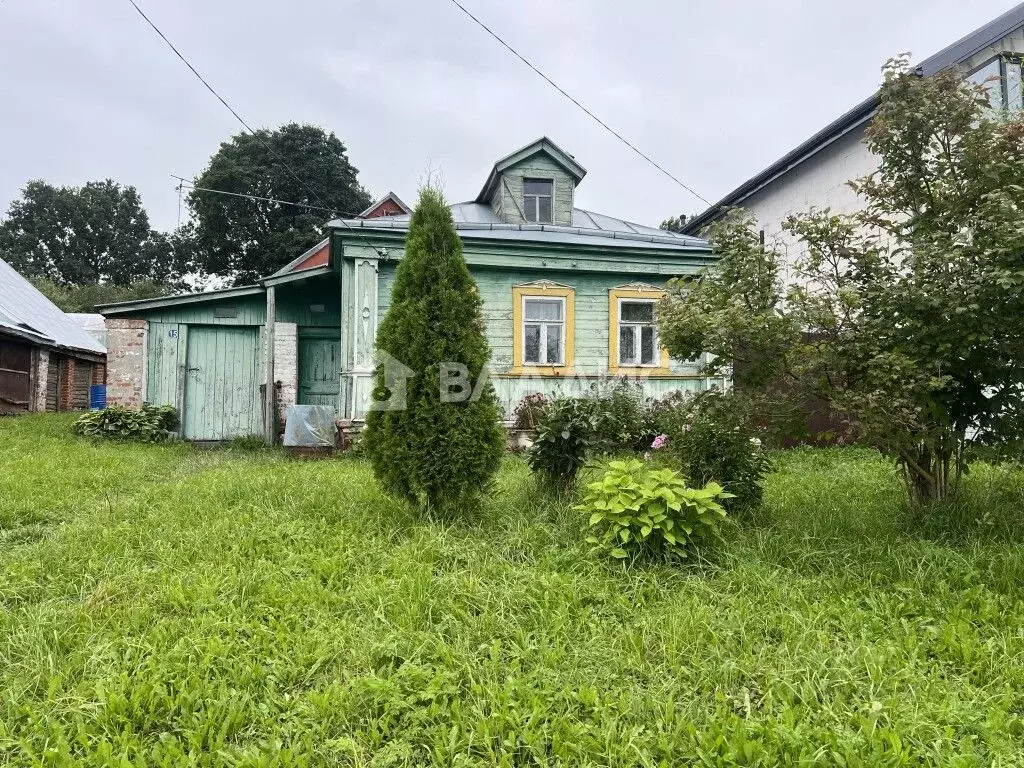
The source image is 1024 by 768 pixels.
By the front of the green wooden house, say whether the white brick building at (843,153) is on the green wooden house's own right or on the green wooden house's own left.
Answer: on the green wooden house's own left

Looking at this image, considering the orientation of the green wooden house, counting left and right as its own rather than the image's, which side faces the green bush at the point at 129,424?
right

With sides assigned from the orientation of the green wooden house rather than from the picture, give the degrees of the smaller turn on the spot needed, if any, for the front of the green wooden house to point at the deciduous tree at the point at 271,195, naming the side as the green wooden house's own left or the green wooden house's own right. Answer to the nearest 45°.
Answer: approximately 180°

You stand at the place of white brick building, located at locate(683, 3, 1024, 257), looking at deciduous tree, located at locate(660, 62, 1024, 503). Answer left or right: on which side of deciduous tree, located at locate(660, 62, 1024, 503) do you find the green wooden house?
right

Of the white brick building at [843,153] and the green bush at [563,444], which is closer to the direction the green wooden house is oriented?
the green bush

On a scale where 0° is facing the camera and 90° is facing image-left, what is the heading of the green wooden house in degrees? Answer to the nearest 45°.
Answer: approximately 0°

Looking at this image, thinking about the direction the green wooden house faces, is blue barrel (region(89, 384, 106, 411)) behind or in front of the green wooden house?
behind
